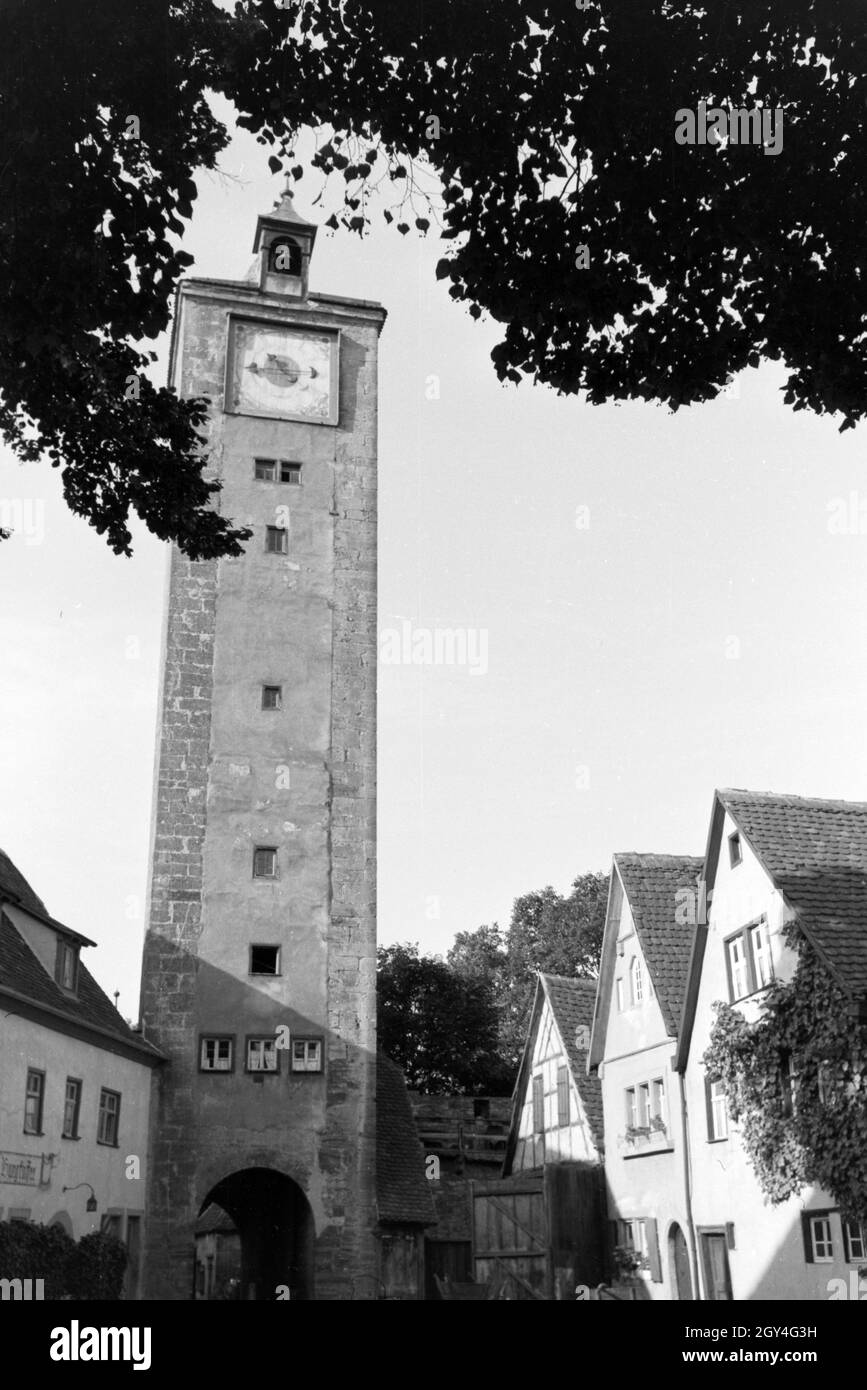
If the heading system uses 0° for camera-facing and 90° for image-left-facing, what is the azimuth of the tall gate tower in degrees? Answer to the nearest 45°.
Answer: approximately 0°
